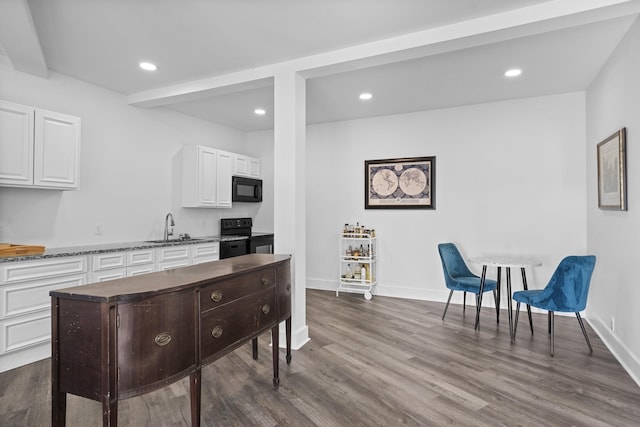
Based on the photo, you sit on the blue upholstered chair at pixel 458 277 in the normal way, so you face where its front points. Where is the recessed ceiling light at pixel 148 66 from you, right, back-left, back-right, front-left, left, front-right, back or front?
right

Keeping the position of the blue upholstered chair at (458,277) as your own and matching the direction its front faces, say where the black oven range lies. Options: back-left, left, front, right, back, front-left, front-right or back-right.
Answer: back-right

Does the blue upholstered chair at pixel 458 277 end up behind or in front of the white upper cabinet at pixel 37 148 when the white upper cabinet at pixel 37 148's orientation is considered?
in front

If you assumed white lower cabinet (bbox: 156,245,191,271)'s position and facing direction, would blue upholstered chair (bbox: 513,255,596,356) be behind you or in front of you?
in front

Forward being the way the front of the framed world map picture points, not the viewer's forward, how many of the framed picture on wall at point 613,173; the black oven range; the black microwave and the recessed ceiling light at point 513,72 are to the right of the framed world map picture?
2

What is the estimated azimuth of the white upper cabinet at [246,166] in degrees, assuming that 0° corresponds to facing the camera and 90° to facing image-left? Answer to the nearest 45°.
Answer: approximately 315°

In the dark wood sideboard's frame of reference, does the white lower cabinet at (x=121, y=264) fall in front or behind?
behind

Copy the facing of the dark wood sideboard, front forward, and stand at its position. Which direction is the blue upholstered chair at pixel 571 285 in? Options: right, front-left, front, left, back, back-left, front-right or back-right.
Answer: front-left

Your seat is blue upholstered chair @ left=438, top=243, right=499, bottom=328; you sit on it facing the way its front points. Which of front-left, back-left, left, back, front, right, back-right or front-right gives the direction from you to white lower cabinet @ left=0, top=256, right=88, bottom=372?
right
